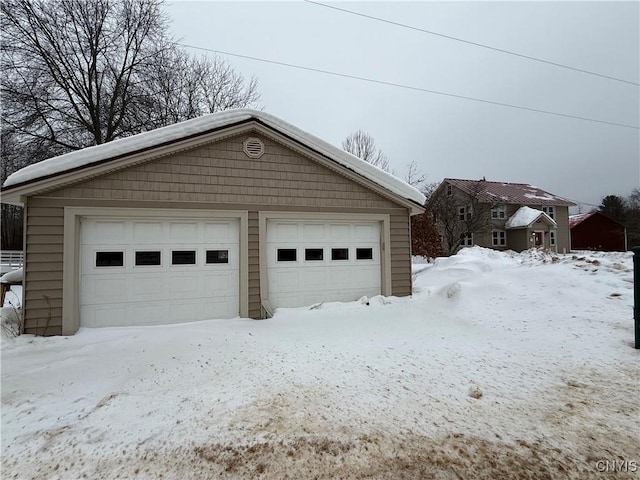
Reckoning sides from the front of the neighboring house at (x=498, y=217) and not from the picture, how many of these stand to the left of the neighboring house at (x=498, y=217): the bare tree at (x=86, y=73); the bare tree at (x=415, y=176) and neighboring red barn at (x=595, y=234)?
1

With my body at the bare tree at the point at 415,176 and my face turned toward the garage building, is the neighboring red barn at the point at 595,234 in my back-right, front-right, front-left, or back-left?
back-left

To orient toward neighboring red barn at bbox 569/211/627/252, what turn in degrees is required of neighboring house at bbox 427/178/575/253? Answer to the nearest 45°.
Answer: approximately 90° to its left

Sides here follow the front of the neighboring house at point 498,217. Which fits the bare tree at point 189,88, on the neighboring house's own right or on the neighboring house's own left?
on the neighboring house's own right

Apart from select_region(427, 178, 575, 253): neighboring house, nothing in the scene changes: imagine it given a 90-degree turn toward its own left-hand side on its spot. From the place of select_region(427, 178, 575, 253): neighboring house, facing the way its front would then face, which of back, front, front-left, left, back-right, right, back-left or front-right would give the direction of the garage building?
back-right

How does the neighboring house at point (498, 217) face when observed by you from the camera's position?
facing the viewer and to the right of the viewer

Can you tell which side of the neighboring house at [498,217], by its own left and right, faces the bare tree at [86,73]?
right
